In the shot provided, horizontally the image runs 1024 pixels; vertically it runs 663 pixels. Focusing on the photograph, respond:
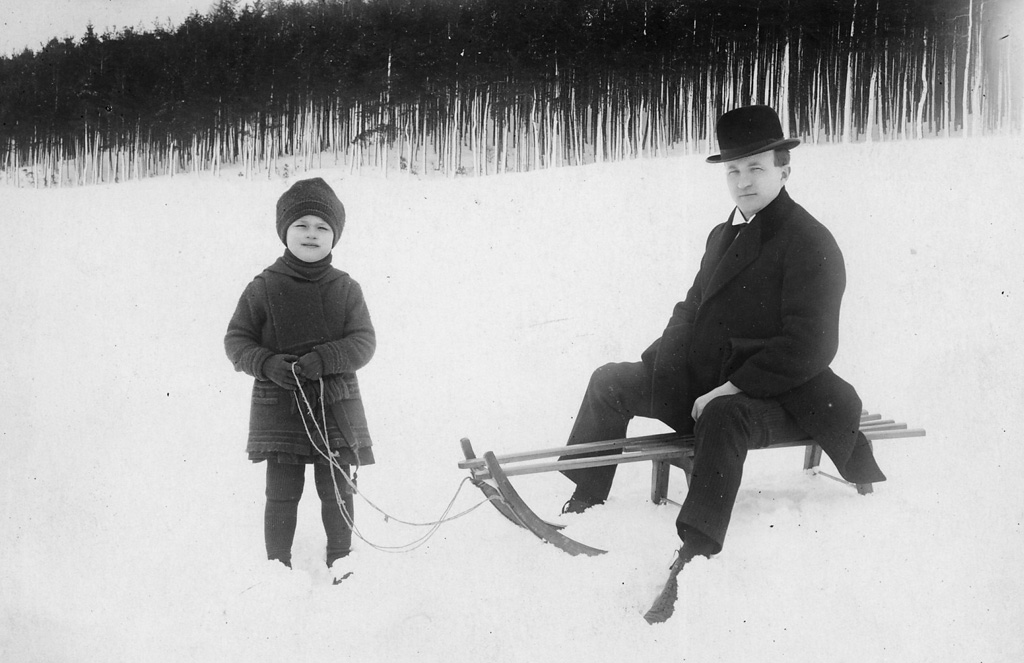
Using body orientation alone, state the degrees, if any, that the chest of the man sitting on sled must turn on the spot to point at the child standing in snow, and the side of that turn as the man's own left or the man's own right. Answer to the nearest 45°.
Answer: approximately 45° to the man's own right

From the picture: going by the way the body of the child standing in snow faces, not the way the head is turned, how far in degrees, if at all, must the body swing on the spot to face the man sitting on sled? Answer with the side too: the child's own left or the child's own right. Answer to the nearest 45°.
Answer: approximately 90° to the child's own left

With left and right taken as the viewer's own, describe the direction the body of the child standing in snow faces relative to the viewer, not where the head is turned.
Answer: facing the viewer

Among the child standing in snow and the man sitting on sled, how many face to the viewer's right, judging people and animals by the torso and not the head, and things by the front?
0
